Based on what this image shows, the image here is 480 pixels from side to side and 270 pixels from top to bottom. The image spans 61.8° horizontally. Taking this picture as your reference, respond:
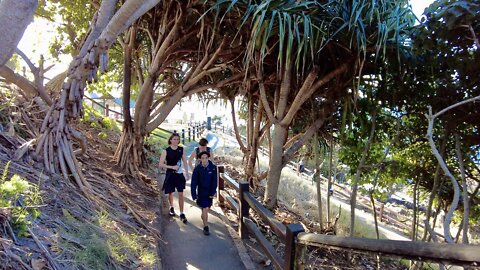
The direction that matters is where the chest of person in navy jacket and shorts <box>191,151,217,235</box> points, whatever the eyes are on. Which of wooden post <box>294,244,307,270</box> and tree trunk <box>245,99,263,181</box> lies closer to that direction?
the wooden post

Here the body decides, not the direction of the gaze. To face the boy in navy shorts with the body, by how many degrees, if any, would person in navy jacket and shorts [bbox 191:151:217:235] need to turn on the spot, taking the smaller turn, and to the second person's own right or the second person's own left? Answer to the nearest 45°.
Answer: approximately 135° to the second person's own right

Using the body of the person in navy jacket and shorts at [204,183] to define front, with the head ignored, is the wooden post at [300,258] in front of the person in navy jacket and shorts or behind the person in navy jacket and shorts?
in front

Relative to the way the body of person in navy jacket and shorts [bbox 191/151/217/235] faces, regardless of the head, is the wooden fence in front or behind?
in front

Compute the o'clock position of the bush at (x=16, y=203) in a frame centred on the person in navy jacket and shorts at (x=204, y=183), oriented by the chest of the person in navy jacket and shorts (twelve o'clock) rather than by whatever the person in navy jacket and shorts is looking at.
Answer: The bush is roughly at 1 o'clock from the person in navy jacket and shorts.

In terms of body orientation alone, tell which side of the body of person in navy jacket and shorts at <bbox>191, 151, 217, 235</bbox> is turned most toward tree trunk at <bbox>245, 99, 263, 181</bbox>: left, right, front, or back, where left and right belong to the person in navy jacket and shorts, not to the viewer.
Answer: back

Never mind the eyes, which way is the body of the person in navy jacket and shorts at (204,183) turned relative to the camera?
toward the camera
